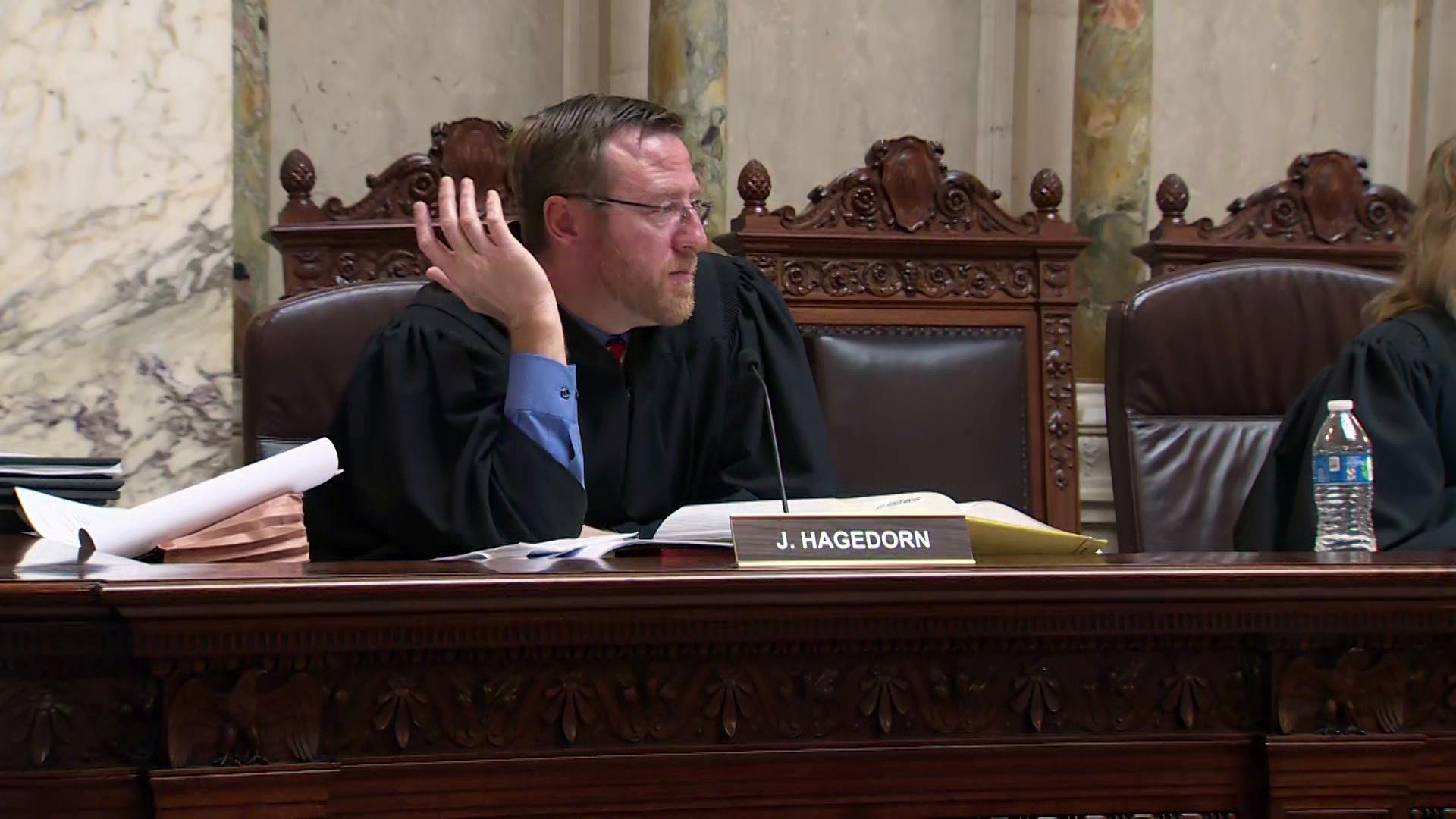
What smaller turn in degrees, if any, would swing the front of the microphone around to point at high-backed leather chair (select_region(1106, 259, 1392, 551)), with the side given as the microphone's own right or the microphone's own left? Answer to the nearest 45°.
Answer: approximately 90° to the microphone's own right

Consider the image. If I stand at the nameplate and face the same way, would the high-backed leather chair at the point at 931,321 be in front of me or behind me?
behind

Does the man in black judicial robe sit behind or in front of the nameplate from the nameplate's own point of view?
behind

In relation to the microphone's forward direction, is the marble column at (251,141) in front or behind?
in front

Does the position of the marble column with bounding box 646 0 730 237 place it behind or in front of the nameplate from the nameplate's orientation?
behind

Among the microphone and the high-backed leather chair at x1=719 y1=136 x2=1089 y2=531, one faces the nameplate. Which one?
the high-backed leather chair

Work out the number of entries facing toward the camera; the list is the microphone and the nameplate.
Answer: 1

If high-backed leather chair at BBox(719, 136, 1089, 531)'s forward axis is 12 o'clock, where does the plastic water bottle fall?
The plastic water bottle is roughly at 11 o'clock from the high-backed leather chair.

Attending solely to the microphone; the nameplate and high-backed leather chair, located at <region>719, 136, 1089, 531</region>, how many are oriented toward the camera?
2
